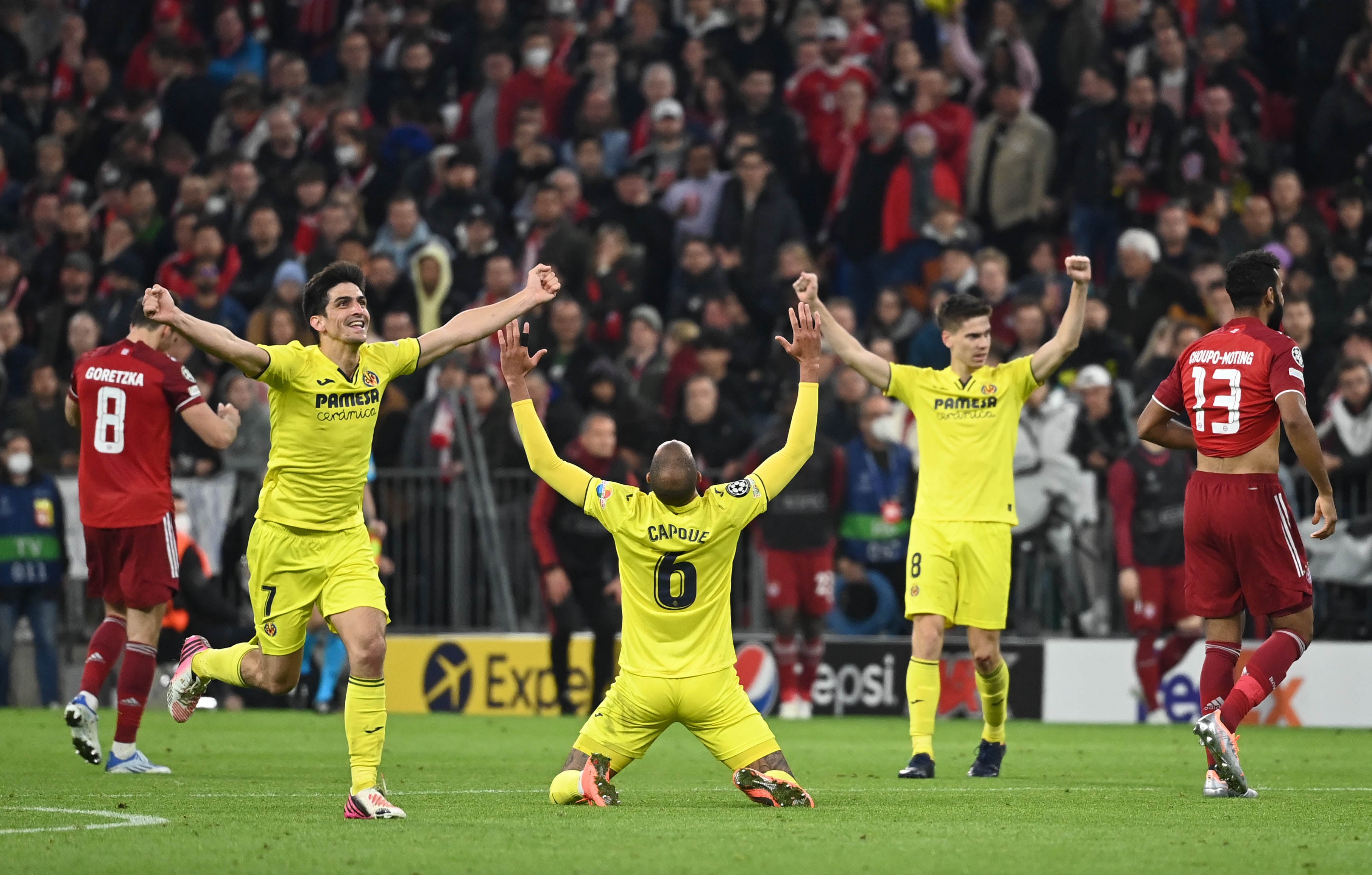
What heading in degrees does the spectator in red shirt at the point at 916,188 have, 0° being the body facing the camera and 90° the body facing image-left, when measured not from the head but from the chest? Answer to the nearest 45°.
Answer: approximately 0°

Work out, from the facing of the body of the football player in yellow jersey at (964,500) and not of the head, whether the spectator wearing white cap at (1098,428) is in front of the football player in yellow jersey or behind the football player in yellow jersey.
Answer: behind

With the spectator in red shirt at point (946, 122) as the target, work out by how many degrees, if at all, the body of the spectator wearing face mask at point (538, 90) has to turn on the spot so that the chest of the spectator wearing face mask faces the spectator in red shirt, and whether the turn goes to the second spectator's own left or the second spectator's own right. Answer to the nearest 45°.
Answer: approximately 45° to the second spectator's own left

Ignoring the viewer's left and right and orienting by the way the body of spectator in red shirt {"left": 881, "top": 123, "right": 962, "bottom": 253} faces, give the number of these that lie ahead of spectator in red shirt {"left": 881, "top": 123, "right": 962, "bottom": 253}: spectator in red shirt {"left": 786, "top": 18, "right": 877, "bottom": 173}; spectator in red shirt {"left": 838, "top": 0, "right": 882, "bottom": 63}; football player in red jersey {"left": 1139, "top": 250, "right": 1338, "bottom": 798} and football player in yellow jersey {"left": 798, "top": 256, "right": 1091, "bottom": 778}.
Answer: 2

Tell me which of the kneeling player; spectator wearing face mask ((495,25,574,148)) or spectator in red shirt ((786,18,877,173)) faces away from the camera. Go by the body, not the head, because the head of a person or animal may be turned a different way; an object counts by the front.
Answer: the kneeling player

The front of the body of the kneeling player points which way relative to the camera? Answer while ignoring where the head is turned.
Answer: away from the camera

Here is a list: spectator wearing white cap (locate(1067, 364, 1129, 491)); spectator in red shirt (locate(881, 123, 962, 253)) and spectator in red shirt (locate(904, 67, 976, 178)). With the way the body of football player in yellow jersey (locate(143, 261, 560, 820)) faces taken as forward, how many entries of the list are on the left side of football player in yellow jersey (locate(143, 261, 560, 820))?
3

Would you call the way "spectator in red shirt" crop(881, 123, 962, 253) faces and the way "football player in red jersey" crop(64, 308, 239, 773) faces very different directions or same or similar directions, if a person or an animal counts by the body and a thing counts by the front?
very different directions

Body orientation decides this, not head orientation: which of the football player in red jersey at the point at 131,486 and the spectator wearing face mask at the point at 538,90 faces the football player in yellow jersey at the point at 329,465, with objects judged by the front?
the spectator wearing face mask

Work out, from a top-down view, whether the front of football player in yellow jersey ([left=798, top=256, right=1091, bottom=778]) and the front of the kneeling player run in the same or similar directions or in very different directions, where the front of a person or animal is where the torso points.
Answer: very different directions

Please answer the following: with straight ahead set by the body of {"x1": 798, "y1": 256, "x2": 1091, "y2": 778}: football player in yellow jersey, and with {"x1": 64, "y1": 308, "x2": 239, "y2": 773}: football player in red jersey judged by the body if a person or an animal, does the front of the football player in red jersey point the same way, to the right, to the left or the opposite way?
the opposite way

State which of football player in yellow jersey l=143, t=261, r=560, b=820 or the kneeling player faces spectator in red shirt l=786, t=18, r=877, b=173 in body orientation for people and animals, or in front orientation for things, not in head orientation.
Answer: the kneeling player
